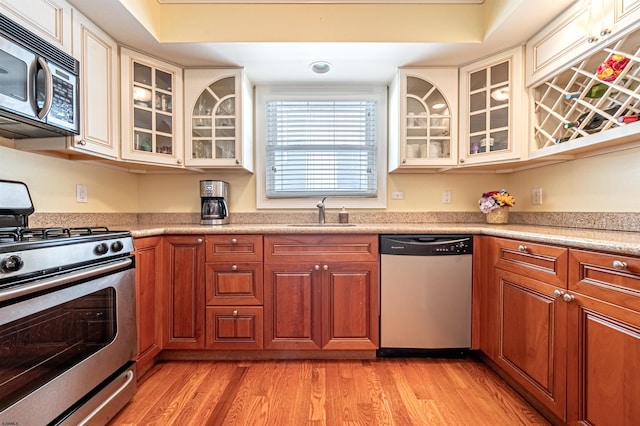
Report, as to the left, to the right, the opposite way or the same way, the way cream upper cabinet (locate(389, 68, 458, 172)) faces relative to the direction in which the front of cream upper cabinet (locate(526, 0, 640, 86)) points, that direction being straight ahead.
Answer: to the left

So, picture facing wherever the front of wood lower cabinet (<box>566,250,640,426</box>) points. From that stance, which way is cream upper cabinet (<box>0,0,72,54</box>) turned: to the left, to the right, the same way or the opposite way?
the opposite way

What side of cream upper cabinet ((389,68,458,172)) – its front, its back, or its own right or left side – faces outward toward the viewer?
front

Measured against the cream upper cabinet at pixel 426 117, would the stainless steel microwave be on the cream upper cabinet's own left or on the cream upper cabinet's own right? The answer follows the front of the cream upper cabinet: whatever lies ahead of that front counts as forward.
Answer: on the cream upper cabinet's own right

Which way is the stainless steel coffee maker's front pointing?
toward the camera

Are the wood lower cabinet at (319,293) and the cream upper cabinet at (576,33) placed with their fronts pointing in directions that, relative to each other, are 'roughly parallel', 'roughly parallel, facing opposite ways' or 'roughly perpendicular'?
roughly perpendicular

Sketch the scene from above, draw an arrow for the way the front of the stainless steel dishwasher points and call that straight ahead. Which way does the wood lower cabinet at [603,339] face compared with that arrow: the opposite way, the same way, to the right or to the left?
to the right

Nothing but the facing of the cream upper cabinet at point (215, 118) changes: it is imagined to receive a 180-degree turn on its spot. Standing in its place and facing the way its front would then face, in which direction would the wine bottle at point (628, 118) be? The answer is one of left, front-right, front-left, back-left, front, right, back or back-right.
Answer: back-right

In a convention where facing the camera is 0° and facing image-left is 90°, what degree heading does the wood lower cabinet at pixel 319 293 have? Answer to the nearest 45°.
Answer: approximately 0°

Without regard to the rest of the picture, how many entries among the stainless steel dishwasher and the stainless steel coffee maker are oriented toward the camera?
2

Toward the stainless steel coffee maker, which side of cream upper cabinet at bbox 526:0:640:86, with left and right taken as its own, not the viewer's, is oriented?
front

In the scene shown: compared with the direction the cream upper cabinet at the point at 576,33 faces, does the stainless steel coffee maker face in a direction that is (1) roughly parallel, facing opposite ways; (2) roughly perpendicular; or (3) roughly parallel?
roughly perpendicular

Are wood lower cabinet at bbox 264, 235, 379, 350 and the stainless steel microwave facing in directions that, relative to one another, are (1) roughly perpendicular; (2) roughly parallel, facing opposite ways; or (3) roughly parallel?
roughly perpendicular

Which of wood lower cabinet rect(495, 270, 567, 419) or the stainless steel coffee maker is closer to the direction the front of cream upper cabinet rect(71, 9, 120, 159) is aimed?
the wood lower cabinet

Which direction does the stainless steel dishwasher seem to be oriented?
toward the camera

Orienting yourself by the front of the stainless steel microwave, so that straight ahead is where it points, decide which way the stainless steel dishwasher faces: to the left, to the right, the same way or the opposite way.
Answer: to the right

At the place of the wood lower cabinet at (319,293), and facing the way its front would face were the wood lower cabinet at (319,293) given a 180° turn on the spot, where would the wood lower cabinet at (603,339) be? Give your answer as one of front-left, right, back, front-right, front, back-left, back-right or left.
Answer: back-right

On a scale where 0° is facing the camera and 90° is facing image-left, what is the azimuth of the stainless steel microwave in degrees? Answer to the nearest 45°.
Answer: approximately 315°
